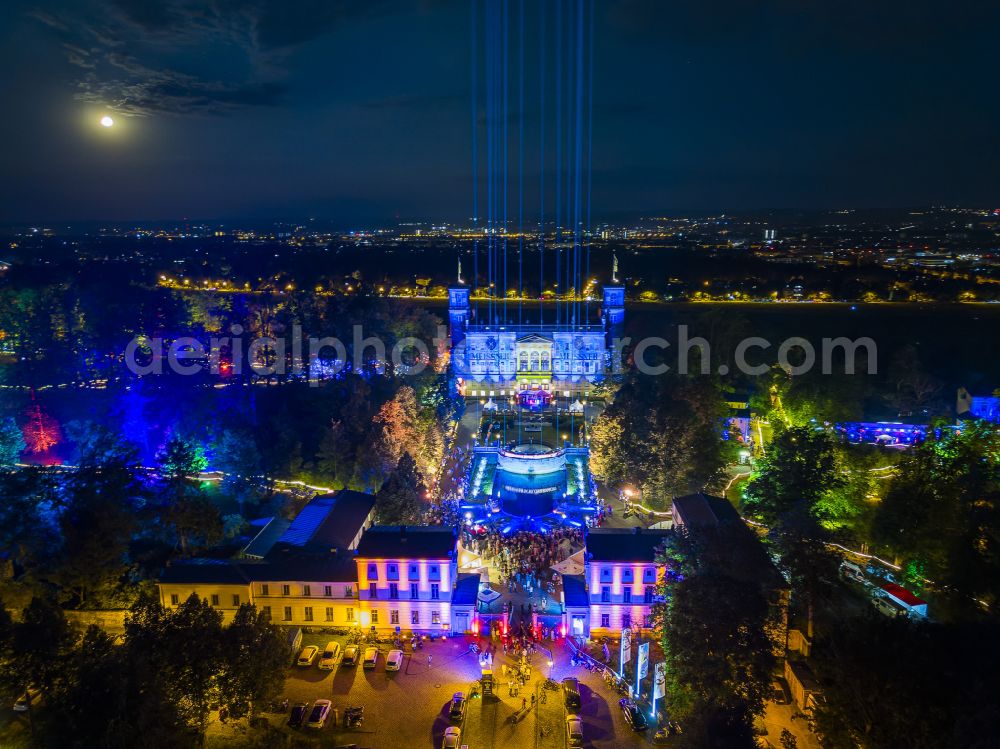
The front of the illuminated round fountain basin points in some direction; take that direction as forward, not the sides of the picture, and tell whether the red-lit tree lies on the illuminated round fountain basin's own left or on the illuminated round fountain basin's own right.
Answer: on the illuminated round fountain basin's own right

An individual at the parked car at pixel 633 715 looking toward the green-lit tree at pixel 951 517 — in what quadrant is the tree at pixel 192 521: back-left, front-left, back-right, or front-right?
back-left

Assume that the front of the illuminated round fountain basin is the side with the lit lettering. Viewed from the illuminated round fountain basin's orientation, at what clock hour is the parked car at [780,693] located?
The parked car is roughly at 11 o'clock from the illuminated round fountain basin.

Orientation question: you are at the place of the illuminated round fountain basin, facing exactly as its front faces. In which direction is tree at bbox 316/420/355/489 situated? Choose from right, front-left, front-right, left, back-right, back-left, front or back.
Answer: right

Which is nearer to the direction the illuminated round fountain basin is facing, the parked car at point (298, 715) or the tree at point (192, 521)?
the parked car

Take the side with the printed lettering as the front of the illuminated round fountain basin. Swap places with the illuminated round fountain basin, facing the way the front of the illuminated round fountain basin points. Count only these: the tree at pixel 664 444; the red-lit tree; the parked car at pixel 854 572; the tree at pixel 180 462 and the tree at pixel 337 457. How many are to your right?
3

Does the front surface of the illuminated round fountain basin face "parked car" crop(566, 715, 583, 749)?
yes

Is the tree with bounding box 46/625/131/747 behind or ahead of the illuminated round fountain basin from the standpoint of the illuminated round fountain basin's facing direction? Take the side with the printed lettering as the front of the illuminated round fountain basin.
ahead

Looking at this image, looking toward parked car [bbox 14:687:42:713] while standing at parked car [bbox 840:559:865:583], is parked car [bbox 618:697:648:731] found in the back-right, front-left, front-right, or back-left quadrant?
front-left

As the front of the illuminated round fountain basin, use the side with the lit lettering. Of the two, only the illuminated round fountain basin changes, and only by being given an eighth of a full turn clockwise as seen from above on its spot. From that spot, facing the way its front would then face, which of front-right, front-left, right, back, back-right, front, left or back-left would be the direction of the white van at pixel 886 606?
left

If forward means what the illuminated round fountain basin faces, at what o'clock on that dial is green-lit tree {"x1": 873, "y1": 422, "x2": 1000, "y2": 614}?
The green-lit tree is roughly at 10 o'clock from the illuminated round fountain basin.

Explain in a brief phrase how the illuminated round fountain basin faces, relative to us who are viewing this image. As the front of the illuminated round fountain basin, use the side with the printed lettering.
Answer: facing the viewer

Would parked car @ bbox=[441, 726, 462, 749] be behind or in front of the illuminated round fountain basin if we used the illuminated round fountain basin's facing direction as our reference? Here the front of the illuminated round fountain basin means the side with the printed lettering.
in front

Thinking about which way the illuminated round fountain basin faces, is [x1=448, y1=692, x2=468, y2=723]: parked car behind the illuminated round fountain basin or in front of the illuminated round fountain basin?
in front

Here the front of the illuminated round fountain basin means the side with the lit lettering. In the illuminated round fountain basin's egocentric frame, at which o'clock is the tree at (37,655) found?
The tree is roughly at 1 o'clock from the illuminated round fountain basin.
